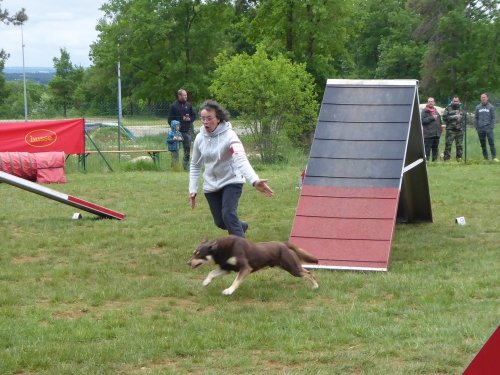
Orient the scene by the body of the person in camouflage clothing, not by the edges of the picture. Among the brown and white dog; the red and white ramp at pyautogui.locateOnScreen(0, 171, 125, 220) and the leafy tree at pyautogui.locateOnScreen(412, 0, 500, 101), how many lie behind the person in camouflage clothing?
1

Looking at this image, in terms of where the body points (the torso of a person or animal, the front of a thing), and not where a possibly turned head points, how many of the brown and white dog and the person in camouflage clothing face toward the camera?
1

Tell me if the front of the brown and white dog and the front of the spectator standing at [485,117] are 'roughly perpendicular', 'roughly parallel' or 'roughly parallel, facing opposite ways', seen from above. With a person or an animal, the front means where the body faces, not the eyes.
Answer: roughly perpendicular

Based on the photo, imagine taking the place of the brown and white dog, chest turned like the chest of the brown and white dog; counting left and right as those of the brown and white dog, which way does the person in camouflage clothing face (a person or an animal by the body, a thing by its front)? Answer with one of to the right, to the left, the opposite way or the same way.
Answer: to the left

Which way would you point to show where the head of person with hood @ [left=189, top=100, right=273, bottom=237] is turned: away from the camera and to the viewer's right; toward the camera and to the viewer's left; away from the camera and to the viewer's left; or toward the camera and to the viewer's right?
toward the camera and to the viewer's left

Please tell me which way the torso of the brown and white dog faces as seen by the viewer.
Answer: to the viewer's left

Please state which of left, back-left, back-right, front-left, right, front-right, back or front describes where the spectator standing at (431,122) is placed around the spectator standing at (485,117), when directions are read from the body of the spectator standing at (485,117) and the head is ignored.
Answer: front-right

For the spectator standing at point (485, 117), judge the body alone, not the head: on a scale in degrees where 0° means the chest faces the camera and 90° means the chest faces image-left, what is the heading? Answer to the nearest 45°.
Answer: approximately 0°

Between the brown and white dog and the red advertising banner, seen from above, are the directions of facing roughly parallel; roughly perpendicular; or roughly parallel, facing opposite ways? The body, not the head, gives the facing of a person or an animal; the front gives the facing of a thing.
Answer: roughly perpendicular
